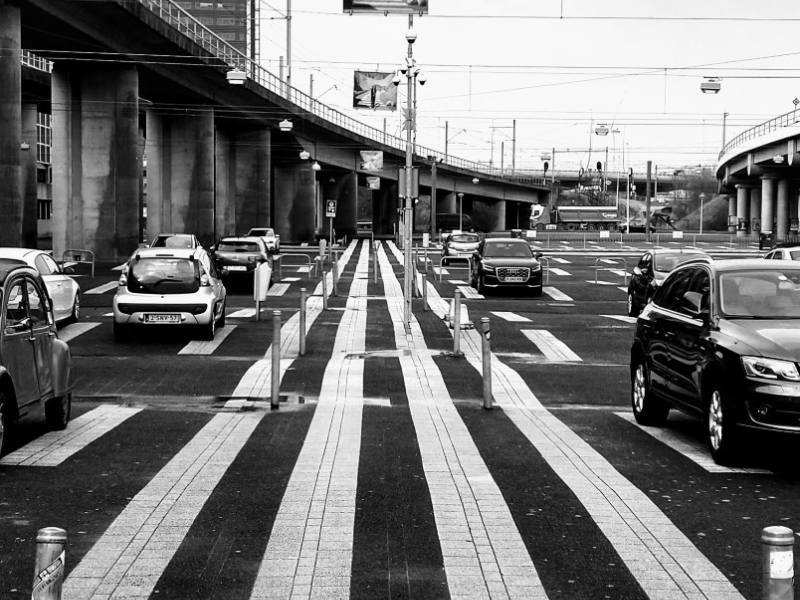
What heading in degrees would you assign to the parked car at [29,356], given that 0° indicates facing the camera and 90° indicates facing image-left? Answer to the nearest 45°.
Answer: approximately 45°

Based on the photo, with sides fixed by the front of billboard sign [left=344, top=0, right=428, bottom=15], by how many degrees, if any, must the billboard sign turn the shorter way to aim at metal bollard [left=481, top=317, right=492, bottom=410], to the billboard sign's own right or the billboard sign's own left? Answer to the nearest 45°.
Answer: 0° — it already faces it

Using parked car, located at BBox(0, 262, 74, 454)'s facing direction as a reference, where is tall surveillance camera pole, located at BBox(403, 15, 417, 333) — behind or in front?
behind

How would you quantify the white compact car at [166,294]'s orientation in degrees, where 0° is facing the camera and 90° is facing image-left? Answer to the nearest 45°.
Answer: approximately 180°

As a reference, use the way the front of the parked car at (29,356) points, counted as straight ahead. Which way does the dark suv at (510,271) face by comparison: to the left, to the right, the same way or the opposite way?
the same way

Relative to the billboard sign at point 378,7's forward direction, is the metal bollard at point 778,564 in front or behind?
in front

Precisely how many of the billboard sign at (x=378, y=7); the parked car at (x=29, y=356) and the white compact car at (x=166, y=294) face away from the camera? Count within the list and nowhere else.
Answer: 1

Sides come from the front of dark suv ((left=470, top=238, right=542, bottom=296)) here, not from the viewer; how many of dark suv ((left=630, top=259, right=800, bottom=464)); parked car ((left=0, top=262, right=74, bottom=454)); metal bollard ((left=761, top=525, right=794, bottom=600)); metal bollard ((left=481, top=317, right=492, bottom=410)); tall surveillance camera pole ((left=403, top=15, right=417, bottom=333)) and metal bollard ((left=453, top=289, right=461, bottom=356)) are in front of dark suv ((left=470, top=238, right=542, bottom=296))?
6

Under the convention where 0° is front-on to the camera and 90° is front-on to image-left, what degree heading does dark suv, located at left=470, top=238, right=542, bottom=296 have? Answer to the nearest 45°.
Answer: approximately 0°

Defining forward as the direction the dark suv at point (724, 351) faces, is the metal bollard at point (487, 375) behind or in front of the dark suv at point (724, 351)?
behind

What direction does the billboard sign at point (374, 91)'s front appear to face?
toward the camera

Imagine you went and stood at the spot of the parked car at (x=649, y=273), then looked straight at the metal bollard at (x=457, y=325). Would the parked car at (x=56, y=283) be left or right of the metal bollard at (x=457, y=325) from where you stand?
right

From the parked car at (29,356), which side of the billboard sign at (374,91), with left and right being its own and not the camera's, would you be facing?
front

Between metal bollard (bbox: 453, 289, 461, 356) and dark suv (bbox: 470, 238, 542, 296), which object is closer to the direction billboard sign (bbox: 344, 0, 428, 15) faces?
the metal bollard

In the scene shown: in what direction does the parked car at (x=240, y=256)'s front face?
away from the camera

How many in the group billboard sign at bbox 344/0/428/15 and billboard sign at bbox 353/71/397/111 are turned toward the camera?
2

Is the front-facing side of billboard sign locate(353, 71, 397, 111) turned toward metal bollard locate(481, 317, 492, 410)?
yes

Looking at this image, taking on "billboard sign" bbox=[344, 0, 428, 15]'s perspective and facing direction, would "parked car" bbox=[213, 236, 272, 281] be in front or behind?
behind

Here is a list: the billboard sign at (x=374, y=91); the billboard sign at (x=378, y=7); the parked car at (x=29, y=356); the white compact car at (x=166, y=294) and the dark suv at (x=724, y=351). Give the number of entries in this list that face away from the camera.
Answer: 1
